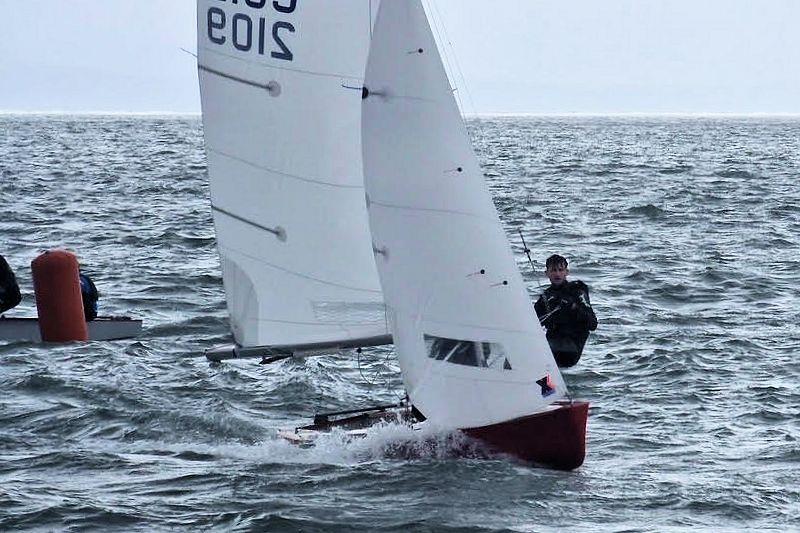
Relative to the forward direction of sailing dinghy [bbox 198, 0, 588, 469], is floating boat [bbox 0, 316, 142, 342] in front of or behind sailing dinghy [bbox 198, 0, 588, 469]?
behind

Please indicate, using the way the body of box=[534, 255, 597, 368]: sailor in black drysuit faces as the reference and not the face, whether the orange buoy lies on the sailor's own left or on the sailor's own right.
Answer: on the sailor's own right

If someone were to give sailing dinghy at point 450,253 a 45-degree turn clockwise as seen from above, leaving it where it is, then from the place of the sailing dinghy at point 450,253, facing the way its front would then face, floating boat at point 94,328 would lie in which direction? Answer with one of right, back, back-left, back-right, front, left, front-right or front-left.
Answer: back-right

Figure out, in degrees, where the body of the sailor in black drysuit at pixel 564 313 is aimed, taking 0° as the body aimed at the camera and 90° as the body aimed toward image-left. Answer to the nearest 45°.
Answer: approximately 0°

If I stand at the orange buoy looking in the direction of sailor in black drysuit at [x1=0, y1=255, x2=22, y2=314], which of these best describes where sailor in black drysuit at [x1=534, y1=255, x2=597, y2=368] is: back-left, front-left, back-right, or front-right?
back-left
